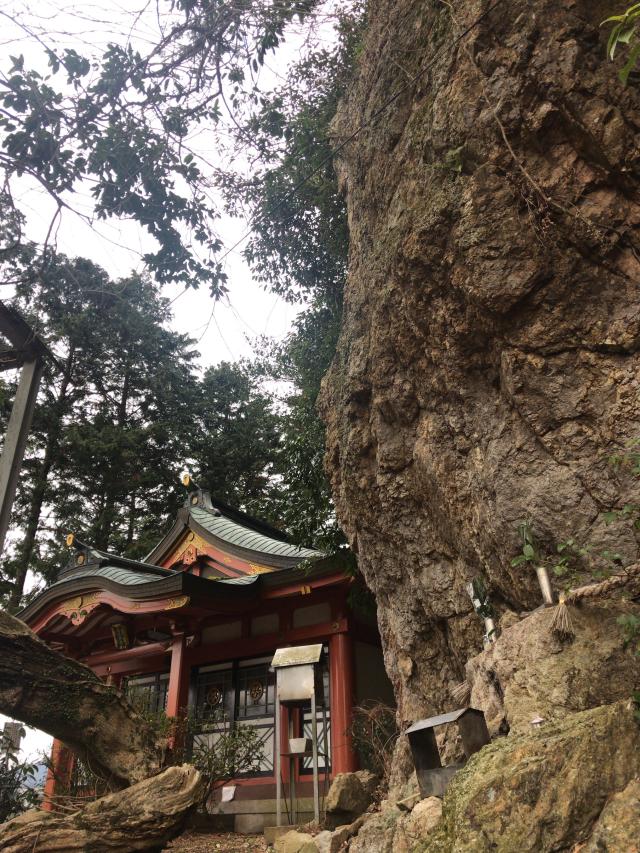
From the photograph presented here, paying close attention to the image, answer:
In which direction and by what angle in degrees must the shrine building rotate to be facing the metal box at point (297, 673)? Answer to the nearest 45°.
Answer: approximately 45° to its left

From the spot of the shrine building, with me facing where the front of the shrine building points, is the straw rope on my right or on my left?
on my left

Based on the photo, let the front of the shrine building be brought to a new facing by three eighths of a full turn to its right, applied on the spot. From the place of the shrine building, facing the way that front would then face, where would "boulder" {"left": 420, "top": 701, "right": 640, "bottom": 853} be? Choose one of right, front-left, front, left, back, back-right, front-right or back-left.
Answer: back

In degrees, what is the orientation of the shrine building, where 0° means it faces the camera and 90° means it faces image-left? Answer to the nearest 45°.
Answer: approximately 45°

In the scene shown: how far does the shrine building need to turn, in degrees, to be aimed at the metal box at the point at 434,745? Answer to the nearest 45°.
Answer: approximately 45° to its left

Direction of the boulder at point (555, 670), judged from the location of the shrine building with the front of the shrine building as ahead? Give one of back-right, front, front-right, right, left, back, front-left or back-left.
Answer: front-left

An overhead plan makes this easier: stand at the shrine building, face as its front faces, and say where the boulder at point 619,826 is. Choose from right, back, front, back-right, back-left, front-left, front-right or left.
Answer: front-left

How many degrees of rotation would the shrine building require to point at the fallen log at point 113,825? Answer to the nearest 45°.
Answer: approximately 45° to its left
